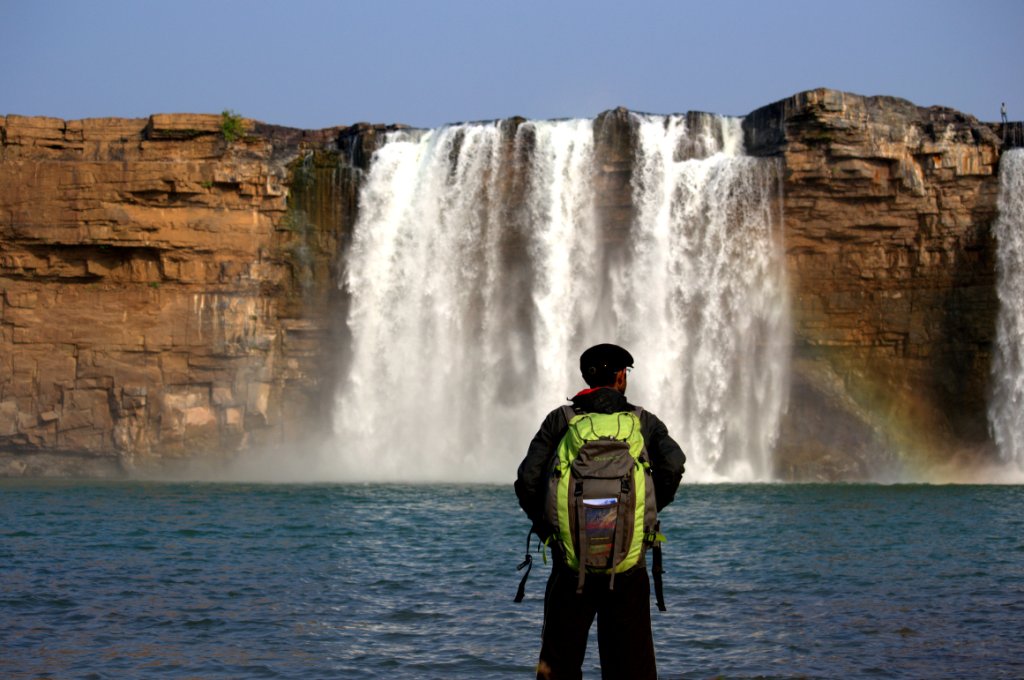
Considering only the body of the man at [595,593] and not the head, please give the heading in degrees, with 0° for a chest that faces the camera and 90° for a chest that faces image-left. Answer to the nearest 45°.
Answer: approximately 180°

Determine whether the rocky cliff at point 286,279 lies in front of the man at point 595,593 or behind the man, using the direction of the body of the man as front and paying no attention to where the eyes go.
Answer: in front

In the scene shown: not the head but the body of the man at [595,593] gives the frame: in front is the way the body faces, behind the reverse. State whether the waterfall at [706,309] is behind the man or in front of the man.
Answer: in front

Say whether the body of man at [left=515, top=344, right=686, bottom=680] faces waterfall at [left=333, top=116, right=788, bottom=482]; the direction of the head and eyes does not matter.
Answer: yes

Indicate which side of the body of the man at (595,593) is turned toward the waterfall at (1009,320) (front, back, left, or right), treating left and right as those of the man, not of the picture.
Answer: front
